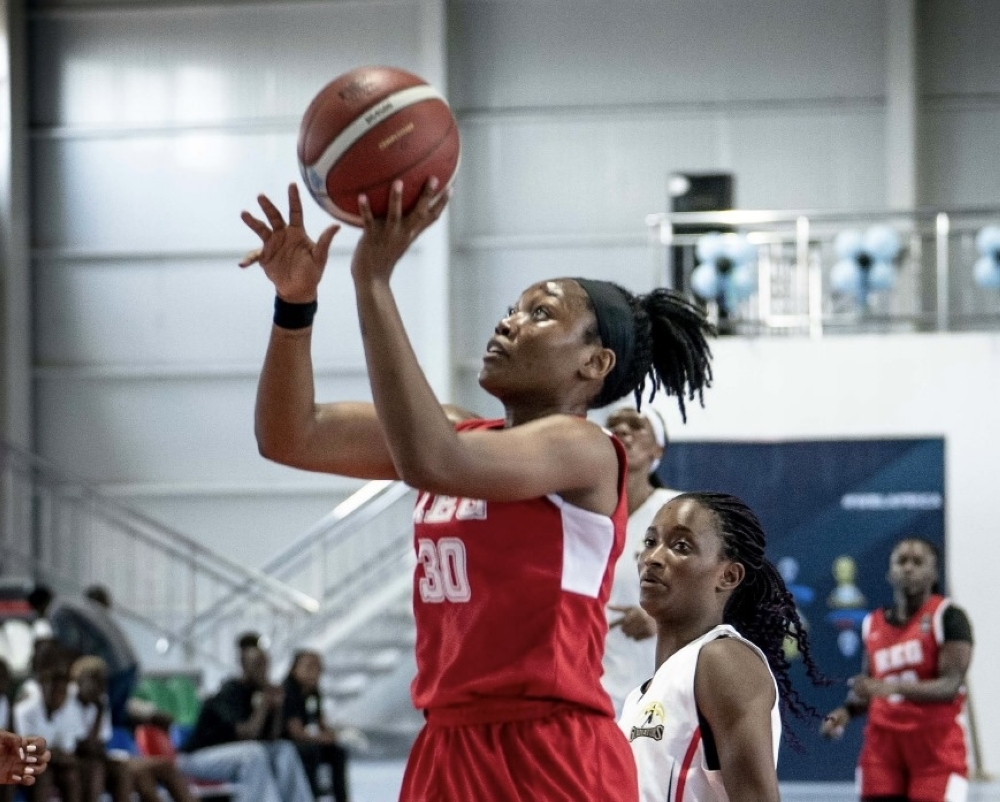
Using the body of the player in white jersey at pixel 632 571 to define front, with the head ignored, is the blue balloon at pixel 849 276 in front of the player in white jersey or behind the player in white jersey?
behind

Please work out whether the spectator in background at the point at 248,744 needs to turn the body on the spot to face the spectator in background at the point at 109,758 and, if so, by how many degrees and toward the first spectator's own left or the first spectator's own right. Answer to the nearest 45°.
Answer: approximately 90° to the first spectator's own right

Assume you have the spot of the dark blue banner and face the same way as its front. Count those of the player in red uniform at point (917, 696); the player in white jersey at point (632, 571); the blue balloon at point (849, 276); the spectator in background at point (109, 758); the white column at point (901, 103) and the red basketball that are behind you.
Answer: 2

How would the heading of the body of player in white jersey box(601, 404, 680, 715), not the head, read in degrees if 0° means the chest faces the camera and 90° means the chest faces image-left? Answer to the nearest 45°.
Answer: approximately 45°

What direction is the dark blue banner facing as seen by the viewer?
toward the camera

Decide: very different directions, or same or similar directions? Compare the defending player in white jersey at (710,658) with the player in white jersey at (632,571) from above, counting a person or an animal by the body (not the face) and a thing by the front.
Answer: same or similar directions

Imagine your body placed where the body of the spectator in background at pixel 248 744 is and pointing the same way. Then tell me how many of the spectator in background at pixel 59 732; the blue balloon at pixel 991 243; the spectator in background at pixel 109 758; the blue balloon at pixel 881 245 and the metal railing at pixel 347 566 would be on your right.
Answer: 2

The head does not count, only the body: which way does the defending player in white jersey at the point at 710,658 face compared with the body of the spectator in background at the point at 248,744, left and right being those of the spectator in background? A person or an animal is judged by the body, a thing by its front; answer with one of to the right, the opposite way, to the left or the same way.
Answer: to the right

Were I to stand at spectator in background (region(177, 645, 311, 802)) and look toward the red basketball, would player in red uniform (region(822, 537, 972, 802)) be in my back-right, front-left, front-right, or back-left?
front-left
